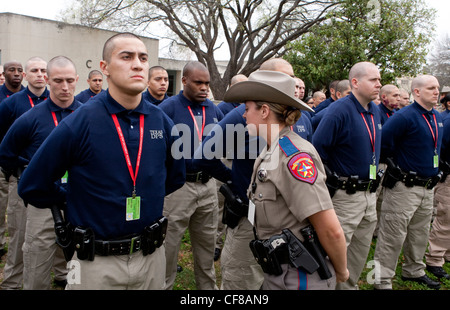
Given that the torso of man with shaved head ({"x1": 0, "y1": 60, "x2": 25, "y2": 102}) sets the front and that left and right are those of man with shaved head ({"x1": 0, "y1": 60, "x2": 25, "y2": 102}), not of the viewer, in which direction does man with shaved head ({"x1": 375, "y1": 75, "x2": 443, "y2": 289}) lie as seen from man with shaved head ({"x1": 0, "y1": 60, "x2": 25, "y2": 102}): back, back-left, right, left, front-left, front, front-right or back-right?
front

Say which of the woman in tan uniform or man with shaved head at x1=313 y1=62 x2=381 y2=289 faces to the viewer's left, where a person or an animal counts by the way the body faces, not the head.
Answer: the woman in tan uniform

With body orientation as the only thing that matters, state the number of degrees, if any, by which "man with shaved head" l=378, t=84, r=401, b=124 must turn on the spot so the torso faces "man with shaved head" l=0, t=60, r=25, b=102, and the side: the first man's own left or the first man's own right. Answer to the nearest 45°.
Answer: approximately 90° to the first man's own right

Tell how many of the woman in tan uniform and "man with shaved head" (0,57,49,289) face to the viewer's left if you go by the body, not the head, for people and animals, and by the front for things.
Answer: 1

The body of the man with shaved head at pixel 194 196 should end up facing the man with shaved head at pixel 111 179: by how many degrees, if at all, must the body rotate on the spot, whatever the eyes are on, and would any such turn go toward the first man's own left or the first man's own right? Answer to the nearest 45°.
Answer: approximately 45° to the first man's own right

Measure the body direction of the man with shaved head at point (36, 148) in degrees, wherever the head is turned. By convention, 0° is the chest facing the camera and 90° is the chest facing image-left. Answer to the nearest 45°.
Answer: approximately 315°

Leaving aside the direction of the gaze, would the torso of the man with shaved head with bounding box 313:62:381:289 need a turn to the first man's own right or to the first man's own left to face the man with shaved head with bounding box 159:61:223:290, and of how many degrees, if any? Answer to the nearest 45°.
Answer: approximately 135° to the first man's own right

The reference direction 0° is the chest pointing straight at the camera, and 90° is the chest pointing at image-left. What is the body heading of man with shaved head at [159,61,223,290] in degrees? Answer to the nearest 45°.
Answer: approximately 315°

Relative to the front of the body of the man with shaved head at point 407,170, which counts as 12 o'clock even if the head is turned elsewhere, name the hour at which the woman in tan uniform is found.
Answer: The woman in tan uniform is roughly at 2 o'clock from the man with shaved head.

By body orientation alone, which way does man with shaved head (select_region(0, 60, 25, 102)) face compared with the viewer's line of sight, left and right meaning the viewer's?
facing the viewer and to the right of the viewer

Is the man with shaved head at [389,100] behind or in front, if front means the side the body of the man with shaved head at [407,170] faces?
behind
